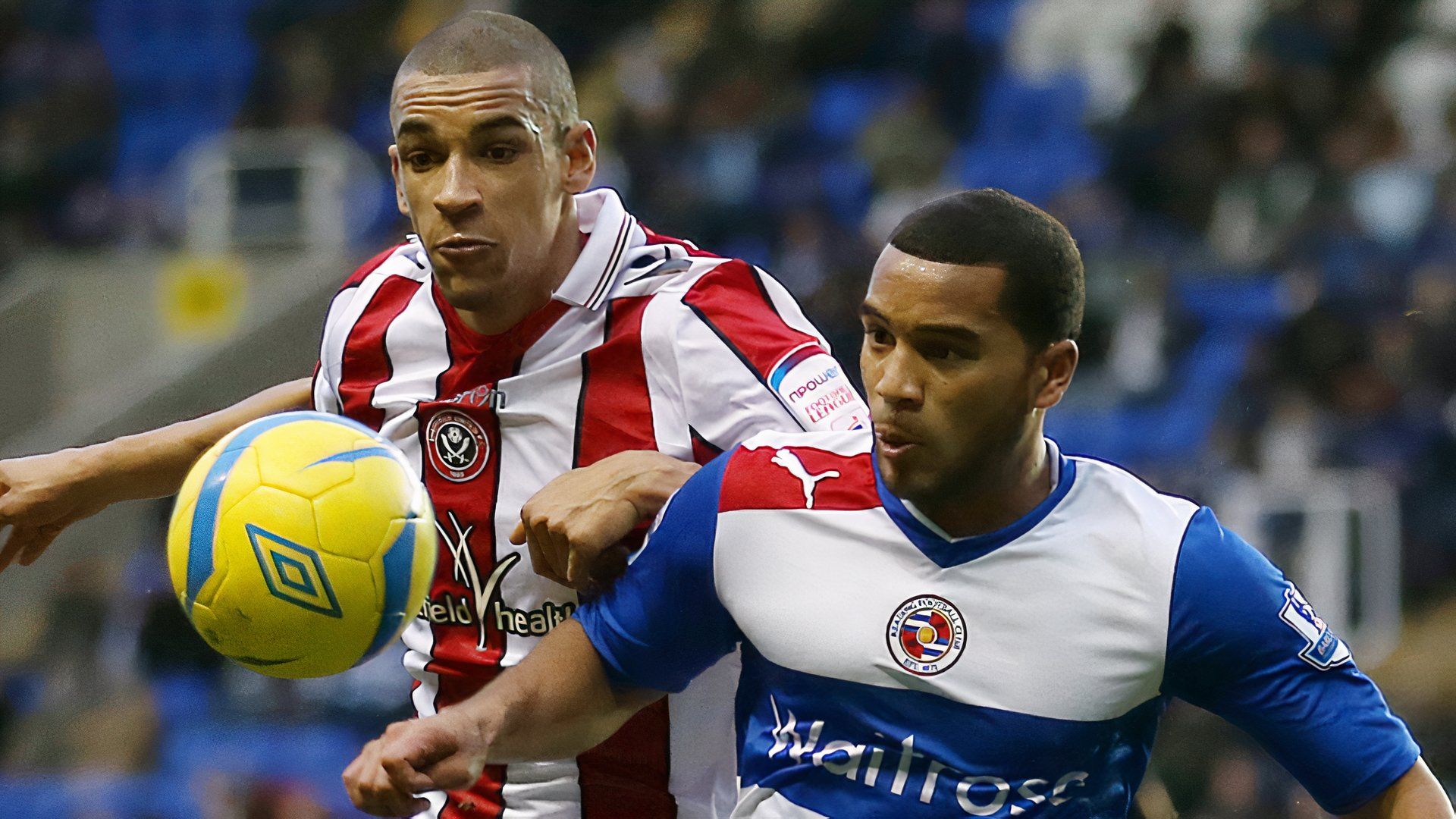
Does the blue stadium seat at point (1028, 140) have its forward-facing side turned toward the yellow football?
yes

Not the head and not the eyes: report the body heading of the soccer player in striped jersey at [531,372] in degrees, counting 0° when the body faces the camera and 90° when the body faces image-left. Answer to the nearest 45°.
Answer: approximately 45°

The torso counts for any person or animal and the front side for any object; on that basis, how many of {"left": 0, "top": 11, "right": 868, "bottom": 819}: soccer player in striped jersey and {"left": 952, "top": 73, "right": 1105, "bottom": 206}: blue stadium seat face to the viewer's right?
0

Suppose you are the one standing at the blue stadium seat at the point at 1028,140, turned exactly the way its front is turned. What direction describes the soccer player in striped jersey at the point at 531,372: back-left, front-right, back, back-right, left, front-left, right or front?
front

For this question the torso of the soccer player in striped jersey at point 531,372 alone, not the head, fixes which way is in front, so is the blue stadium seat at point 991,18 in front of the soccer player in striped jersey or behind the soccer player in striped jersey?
behind

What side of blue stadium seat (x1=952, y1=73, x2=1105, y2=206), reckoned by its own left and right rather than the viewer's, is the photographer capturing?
front

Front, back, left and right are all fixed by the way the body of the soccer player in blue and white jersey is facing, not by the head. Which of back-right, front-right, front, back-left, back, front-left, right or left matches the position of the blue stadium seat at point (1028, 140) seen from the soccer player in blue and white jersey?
back-right

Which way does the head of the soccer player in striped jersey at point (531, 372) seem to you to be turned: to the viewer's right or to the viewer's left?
to the viewer's left

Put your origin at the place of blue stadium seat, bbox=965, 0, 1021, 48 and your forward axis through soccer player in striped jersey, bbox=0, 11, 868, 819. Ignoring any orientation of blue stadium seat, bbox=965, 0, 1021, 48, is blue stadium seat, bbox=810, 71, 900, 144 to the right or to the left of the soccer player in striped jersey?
right

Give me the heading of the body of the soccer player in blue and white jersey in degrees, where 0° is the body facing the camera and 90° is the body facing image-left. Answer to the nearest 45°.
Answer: approximately 45°

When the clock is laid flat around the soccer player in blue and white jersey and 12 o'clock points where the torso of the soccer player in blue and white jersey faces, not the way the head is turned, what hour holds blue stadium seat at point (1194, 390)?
The blue stadium seat is roughly at 5 o'clock from the soccer player in blue and white jersey.

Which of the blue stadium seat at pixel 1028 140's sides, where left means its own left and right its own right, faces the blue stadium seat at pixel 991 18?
back

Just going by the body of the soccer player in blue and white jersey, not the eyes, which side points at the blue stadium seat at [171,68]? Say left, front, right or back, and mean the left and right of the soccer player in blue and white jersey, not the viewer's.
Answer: back

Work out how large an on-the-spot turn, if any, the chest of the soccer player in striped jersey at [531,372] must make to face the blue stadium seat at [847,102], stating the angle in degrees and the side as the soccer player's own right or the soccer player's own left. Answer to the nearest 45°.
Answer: approximately 135° to the soccer player's own right

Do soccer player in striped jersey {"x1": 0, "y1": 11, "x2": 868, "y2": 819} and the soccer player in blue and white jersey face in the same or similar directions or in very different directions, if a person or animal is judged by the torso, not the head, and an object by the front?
same or similar directions

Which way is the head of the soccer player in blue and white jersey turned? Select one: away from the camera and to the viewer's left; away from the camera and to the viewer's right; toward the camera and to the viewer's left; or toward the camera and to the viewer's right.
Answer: toward the camera and to the viewer's left

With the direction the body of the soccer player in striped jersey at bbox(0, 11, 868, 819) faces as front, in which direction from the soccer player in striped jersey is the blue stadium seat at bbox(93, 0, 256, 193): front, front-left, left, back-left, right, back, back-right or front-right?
back-right

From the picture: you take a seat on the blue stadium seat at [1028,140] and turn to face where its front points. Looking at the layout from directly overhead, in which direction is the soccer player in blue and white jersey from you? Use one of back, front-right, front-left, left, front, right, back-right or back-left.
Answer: front

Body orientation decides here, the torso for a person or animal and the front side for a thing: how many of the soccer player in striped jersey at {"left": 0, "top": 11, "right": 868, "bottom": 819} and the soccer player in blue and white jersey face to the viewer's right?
0

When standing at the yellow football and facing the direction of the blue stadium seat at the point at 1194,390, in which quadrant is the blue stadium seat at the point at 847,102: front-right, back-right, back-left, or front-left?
front-left
